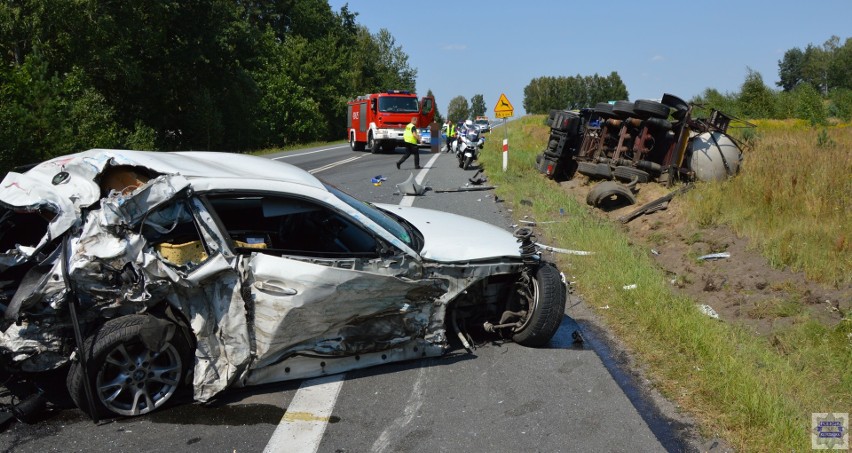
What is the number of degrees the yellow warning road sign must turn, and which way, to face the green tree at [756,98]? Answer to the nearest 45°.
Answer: approximately 135° to its left

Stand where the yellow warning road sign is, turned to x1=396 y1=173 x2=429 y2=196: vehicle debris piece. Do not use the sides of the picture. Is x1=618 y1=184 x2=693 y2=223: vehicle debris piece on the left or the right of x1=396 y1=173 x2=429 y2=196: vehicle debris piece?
left

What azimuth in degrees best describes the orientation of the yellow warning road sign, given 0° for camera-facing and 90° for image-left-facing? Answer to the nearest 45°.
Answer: approximately 0°

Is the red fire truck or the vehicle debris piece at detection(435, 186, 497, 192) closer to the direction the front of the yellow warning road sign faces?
the vehicle debris piece

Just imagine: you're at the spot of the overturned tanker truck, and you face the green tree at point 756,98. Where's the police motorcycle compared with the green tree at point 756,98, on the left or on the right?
left

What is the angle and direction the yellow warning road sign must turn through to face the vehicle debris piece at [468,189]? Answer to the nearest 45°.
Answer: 0° — it already faces it

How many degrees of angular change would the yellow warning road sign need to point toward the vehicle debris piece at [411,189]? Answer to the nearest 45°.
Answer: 0° — it already faces it

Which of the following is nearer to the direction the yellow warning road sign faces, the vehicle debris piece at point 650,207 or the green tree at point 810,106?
the vehicle debris piece

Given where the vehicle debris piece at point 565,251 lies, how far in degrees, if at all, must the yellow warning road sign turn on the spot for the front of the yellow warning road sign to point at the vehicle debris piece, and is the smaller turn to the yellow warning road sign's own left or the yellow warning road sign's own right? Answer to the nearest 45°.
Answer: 0° — it already faces it

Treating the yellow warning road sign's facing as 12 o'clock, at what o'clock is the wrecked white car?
The wrecked white car is roughly at 12 o'clock from the yellow warning road sign.

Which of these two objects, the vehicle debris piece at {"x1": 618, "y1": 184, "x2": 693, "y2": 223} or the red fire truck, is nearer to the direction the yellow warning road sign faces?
the vehicle debris piece

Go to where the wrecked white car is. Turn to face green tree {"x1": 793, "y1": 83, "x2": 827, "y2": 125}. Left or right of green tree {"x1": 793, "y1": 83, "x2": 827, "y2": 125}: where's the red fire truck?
left

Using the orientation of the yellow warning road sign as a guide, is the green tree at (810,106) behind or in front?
behind
